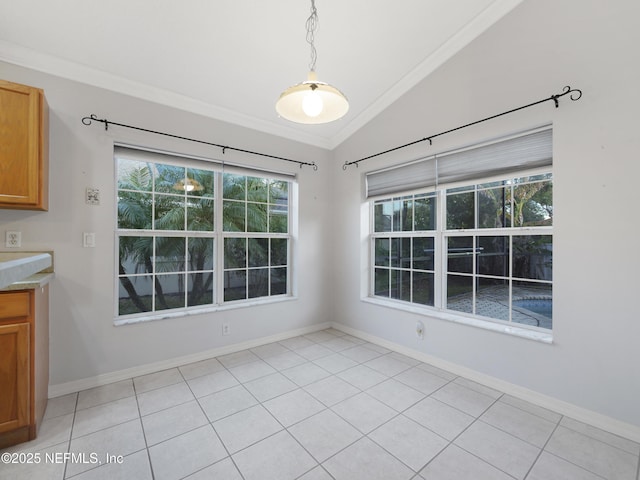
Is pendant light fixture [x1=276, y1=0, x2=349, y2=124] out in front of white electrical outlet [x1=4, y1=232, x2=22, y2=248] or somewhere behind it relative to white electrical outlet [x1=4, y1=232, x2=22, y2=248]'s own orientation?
in front

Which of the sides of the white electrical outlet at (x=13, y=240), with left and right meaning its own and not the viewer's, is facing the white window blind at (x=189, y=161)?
left

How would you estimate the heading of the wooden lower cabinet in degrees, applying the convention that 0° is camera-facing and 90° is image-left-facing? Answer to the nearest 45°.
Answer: approximately 0°

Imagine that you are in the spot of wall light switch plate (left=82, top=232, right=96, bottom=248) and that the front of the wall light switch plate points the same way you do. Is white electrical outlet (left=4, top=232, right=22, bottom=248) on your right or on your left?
on your right

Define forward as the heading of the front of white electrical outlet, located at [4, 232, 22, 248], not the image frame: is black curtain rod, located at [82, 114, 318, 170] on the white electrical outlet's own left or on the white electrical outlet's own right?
on the white electrical outlet's own left

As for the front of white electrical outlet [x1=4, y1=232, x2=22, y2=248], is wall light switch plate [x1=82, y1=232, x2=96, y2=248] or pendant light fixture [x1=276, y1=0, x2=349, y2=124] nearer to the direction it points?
the pendant light fixture
